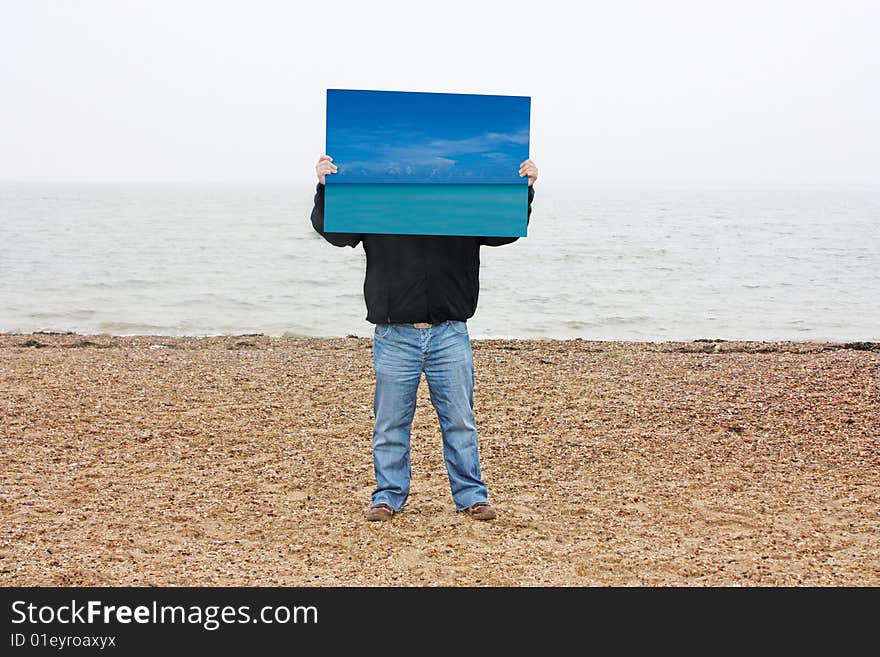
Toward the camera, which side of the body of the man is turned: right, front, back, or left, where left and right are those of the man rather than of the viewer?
front
